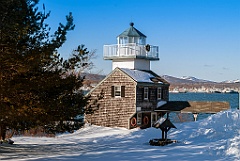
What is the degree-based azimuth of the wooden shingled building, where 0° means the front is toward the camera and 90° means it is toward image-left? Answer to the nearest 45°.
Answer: approximately 315°
